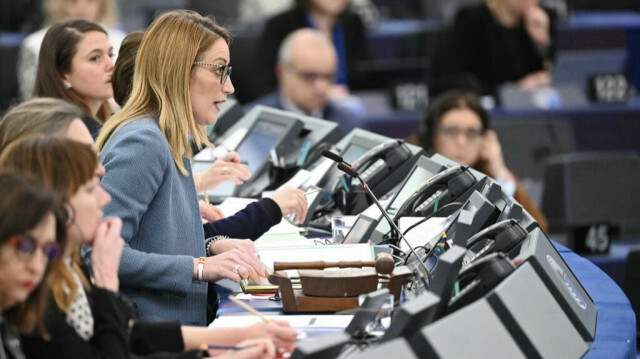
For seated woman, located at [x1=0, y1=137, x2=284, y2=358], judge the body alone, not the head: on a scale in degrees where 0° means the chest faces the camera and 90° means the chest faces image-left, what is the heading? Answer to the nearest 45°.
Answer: approximately 270°

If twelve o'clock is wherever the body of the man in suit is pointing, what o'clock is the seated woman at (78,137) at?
The seated woman is roughly at 2 o'clock from the man in suit.

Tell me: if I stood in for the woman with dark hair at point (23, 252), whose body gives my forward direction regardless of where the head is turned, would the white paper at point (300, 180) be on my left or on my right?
on my left

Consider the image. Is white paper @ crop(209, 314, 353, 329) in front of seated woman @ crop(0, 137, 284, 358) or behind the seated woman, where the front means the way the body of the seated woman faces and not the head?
in front

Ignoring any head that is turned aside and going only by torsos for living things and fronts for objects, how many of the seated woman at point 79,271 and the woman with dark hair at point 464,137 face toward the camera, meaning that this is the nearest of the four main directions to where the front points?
1

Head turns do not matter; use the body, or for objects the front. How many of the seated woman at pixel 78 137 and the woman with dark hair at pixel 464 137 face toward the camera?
1

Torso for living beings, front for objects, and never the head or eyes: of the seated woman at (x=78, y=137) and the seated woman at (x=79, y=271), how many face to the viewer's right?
2

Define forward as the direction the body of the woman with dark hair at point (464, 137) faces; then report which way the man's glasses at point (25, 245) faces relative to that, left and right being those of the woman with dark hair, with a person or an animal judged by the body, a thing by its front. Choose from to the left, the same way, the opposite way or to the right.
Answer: to the left

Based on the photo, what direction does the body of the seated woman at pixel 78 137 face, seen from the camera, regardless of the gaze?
to the viewer's right

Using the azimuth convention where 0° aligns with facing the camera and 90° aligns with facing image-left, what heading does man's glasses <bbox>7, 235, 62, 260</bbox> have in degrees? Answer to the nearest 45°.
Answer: approximately 315°

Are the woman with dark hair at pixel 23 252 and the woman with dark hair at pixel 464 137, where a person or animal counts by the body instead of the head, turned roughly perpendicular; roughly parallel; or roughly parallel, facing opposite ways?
roughly perpendicular

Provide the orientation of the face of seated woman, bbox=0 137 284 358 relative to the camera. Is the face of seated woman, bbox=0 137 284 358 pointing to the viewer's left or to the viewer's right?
to the viewer's right

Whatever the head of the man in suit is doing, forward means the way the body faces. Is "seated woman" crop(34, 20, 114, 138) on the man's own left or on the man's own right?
on the man's own right

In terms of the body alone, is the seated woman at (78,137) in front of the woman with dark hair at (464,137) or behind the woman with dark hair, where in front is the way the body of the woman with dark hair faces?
in front
